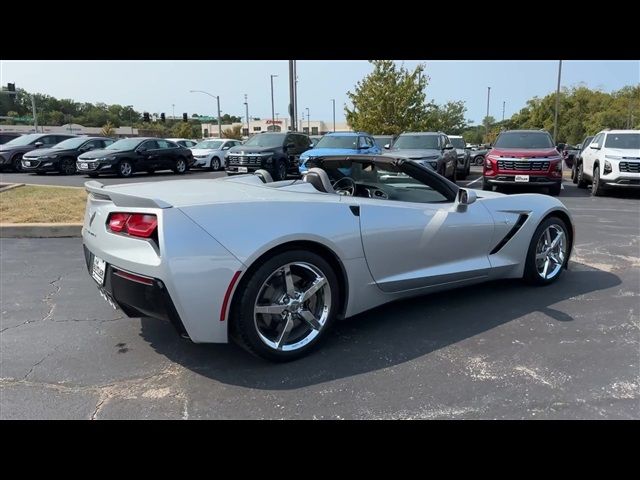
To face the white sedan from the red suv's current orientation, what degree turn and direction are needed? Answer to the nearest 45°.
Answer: approximately 135° to its right

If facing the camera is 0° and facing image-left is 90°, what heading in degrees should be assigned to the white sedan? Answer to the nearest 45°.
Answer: approximately 45°

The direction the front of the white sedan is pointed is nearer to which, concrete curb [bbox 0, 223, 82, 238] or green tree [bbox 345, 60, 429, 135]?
the concrete curb

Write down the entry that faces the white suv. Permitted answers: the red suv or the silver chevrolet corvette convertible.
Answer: the silver chevrolet corvette convertible

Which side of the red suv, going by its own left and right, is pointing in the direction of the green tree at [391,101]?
back

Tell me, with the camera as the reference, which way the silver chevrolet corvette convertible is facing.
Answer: facing away from the viewer and to the right of the viewer

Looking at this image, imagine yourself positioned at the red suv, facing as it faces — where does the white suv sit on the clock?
The white suv is roughly at 8 o'clock from the red suv.

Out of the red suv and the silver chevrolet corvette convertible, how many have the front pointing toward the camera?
1

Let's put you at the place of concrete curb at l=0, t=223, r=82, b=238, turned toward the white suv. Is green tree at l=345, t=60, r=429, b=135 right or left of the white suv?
left

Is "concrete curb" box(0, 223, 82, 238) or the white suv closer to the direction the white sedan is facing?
the concrete curb

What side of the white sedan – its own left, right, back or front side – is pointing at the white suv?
left

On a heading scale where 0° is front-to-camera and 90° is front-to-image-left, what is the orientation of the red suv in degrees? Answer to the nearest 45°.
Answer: approximately 0°

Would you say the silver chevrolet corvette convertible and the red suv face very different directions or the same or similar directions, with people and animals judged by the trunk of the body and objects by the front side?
very different directions
